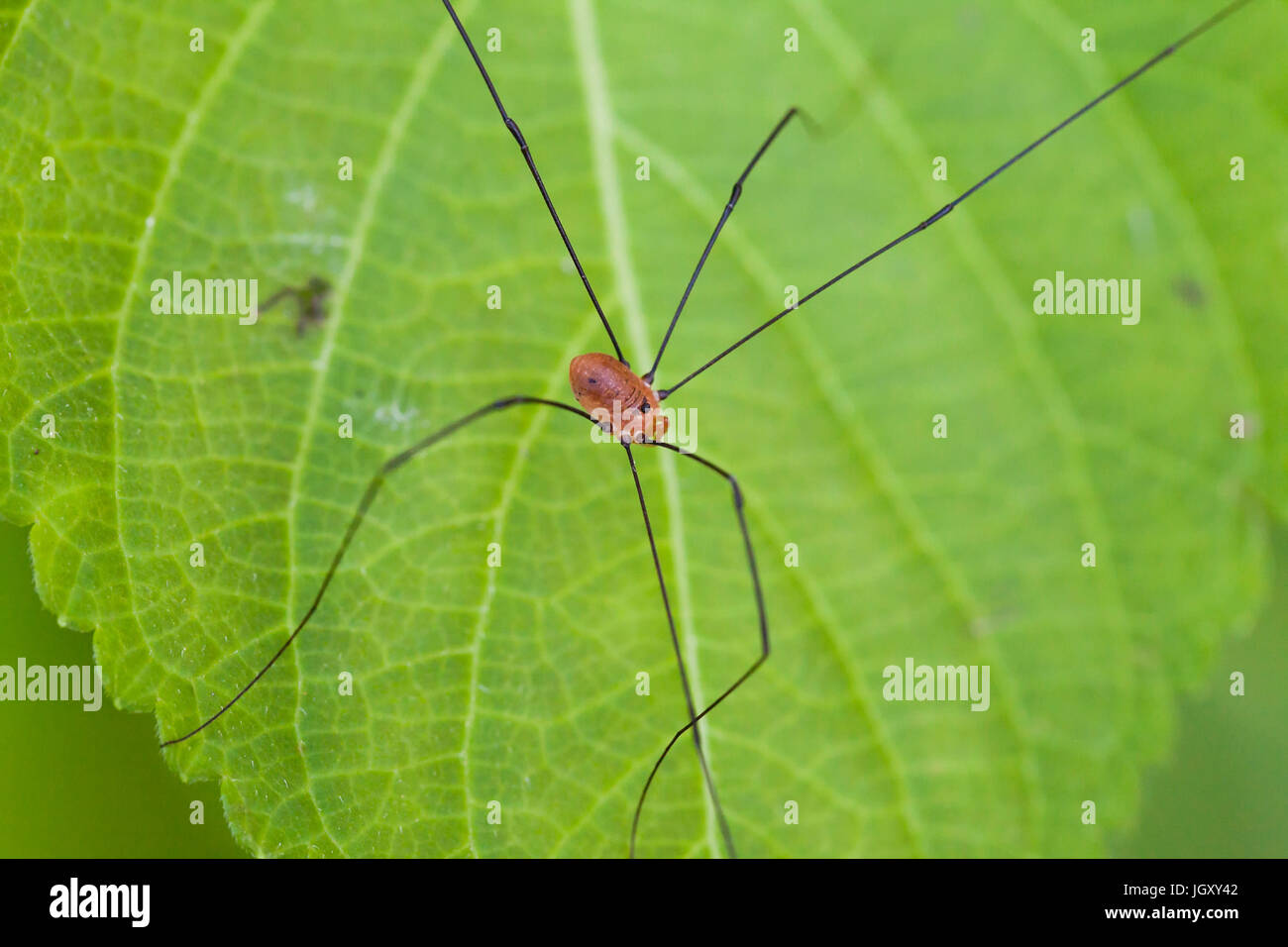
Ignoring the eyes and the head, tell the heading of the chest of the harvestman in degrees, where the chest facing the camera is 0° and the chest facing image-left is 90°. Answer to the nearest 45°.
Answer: approximately 315°
